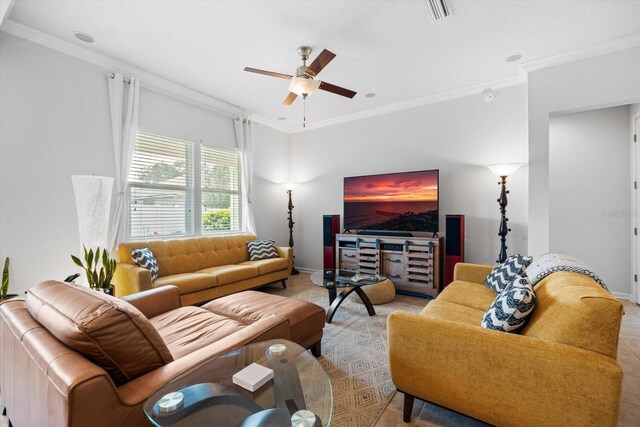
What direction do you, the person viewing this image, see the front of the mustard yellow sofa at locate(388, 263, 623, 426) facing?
facing to the left of the viewer

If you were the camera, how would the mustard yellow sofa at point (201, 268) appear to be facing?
facing the viewer and to the right of the viewer

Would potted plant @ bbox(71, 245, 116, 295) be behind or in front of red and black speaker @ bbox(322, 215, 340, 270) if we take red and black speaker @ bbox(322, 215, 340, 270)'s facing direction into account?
in front

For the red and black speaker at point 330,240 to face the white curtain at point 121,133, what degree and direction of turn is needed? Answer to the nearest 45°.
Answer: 0° — it already faces it

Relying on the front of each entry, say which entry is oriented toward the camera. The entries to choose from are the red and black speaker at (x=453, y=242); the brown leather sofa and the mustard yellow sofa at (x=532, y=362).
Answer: the red and black speaker

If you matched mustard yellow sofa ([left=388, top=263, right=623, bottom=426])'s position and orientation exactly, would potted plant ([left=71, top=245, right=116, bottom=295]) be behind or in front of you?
in front

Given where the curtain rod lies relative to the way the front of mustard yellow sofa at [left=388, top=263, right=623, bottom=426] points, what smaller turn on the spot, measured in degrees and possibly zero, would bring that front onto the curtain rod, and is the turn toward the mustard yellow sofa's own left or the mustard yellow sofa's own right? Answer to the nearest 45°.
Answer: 0° — it already faces it

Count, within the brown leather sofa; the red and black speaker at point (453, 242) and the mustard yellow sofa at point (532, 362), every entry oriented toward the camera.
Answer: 1

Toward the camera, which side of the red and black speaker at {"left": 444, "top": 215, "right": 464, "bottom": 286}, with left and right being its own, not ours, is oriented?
front

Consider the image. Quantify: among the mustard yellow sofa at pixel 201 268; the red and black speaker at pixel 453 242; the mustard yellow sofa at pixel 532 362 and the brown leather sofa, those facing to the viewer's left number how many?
1

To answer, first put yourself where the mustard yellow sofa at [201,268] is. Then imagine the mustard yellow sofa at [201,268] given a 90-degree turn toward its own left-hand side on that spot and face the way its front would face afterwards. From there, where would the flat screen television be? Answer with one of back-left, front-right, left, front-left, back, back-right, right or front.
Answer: front-right

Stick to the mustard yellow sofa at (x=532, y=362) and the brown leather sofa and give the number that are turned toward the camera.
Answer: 0
